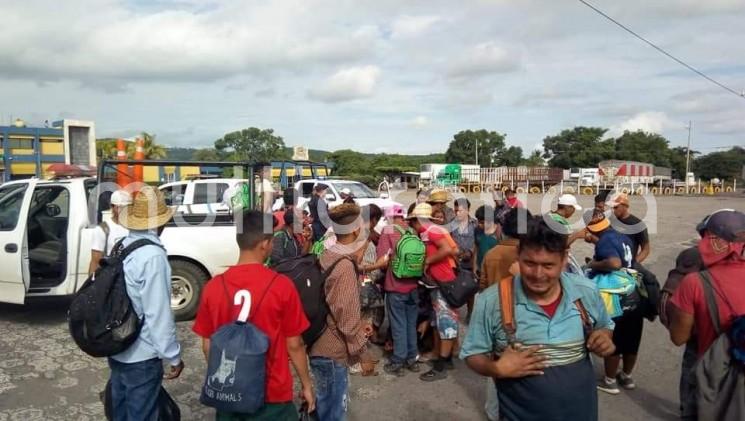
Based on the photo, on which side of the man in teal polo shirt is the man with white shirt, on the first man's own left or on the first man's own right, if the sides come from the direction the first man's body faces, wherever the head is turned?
on the first man's own right

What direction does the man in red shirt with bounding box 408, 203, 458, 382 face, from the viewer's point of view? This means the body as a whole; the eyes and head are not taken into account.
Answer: to the viewer's left

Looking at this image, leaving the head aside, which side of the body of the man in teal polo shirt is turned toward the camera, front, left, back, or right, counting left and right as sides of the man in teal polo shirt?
front

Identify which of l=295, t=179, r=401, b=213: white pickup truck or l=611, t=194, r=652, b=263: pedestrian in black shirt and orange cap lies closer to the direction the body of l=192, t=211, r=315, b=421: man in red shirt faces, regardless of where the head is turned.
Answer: the white pickup truck

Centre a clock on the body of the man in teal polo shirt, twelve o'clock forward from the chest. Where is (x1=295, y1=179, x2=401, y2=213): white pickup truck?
The white pickup truck is roughly at 5 o'clock from the man in teal polo shirt.

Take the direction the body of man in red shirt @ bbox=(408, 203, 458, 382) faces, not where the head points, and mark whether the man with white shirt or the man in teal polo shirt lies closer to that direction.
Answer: the man with white shirt

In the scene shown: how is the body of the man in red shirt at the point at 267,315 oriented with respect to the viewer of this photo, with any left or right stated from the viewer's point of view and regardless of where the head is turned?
facing away from the viewer

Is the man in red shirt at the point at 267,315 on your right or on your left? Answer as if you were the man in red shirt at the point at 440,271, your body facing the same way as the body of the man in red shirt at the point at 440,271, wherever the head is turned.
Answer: on your left

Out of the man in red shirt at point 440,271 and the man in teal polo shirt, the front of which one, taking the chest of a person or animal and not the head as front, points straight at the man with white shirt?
the man in red shirt

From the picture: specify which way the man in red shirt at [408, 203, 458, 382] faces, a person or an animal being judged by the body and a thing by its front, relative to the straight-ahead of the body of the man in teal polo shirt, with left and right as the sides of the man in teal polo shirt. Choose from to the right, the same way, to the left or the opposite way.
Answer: to the right

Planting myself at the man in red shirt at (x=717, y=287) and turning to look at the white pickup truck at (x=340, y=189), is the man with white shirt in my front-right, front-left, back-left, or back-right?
front-left
